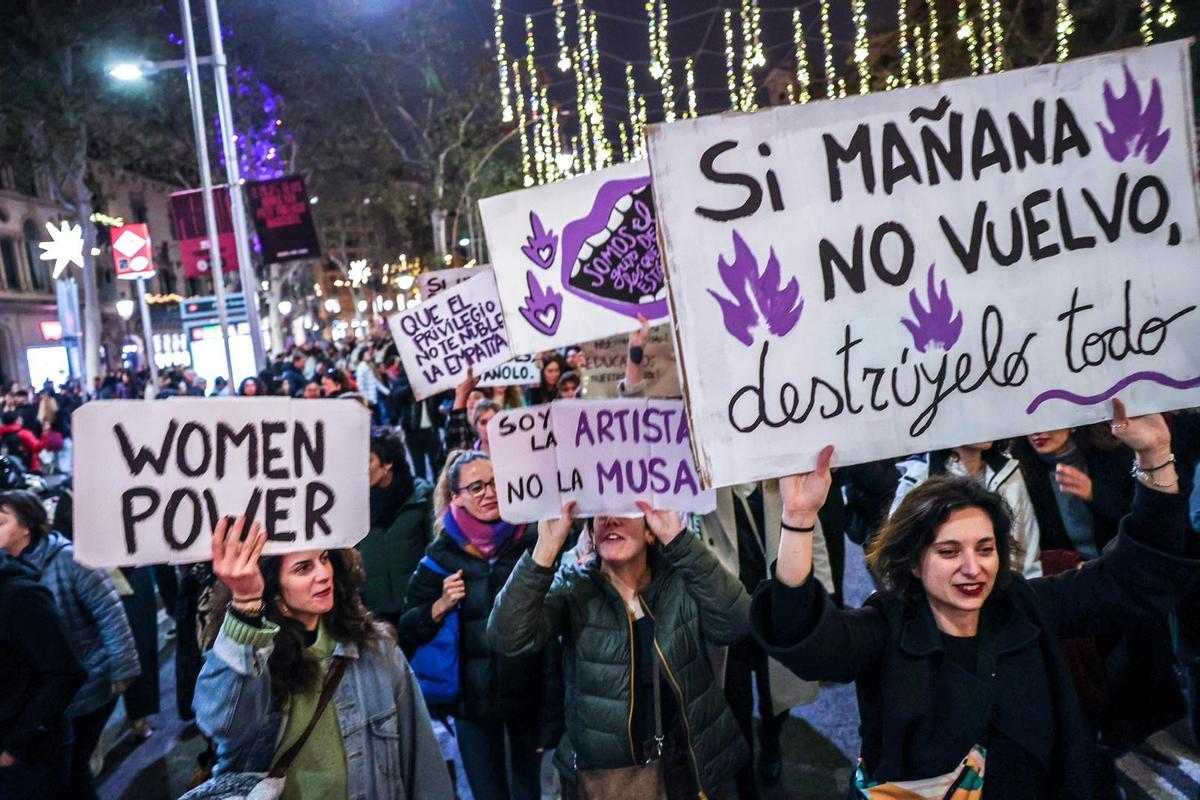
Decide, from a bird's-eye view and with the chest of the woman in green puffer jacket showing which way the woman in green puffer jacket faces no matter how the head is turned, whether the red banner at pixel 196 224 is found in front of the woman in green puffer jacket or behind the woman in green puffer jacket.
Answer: behind

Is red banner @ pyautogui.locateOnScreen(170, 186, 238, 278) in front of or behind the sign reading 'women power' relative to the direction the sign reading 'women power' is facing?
behind

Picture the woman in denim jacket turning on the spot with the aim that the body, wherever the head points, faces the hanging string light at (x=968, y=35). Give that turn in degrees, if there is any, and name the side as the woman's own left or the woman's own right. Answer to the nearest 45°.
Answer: approximately 135° to the woman's own left

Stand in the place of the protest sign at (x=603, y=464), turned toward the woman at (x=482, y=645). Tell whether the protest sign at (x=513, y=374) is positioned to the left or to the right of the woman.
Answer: right

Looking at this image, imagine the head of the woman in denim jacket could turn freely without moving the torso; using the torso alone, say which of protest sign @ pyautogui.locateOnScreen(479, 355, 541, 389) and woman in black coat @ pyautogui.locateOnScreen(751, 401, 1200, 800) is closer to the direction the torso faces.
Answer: the woman in black coat

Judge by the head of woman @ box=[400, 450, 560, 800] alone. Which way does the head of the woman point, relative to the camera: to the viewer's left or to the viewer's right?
to the viewer's right

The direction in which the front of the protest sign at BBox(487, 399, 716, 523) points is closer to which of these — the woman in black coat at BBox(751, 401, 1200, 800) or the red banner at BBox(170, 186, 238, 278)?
the woman in black coat

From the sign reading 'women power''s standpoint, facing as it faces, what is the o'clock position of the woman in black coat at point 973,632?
The woman in black coat is roughly at 10 o'clock from the sign reading 'women power'.

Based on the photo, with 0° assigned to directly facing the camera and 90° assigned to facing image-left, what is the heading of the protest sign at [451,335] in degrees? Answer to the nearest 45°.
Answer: approximately 0°
